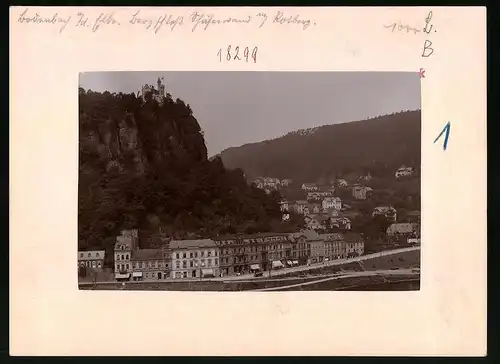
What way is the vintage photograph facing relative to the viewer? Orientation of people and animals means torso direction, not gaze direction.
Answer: toward the camera
